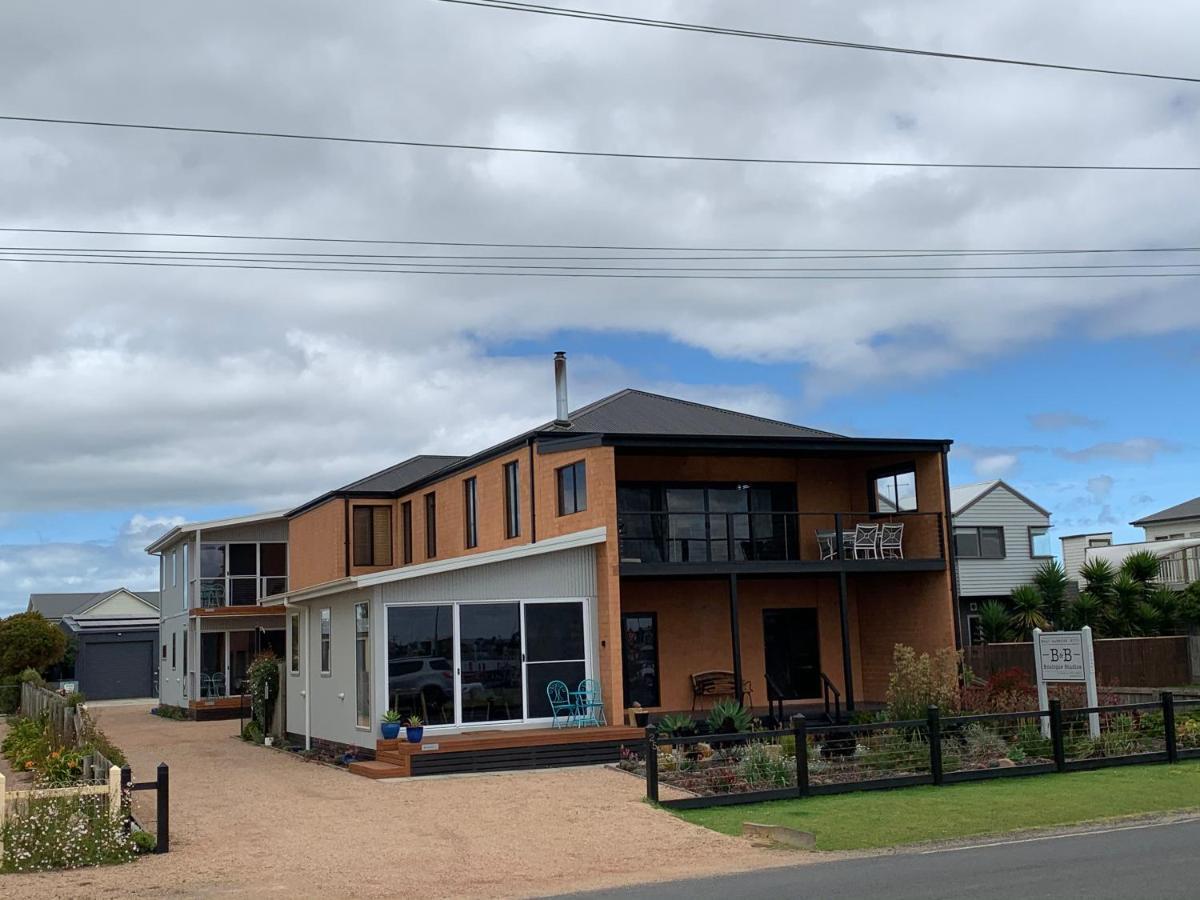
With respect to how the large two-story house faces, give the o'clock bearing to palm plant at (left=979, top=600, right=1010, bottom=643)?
The palm plant is roughly at 9 o'clock from the large two-story house.

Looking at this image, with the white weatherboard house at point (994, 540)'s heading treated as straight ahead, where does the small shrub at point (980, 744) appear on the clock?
The small shrub is roughly at 12 o'clock from the white weatherboard house.

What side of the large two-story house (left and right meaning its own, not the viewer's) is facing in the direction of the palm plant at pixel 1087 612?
left

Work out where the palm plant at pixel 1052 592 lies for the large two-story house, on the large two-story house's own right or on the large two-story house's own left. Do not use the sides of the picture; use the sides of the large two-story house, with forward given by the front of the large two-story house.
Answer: on the large two-story house's own left

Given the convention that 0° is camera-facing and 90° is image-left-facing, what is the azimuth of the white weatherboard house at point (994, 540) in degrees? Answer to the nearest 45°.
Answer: approximately 0°

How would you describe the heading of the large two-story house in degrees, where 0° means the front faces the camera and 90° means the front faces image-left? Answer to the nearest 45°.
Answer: approximately 315°

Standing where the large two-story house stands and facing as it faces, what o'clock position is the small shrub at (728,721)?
The small shrub is roughly at 1 o'clock from the large two-story house.

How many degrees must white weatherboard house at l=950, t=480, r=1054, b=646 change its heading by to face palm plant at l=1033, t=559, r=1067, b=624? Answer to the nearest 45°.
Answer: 0° — it already faces it

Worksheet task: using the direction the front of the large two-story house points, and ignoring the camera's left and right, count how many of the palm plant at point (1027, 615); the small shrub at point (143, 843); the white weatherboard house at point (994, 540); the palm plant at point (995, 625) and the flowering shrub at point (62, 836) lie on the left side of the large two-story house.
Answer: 3
